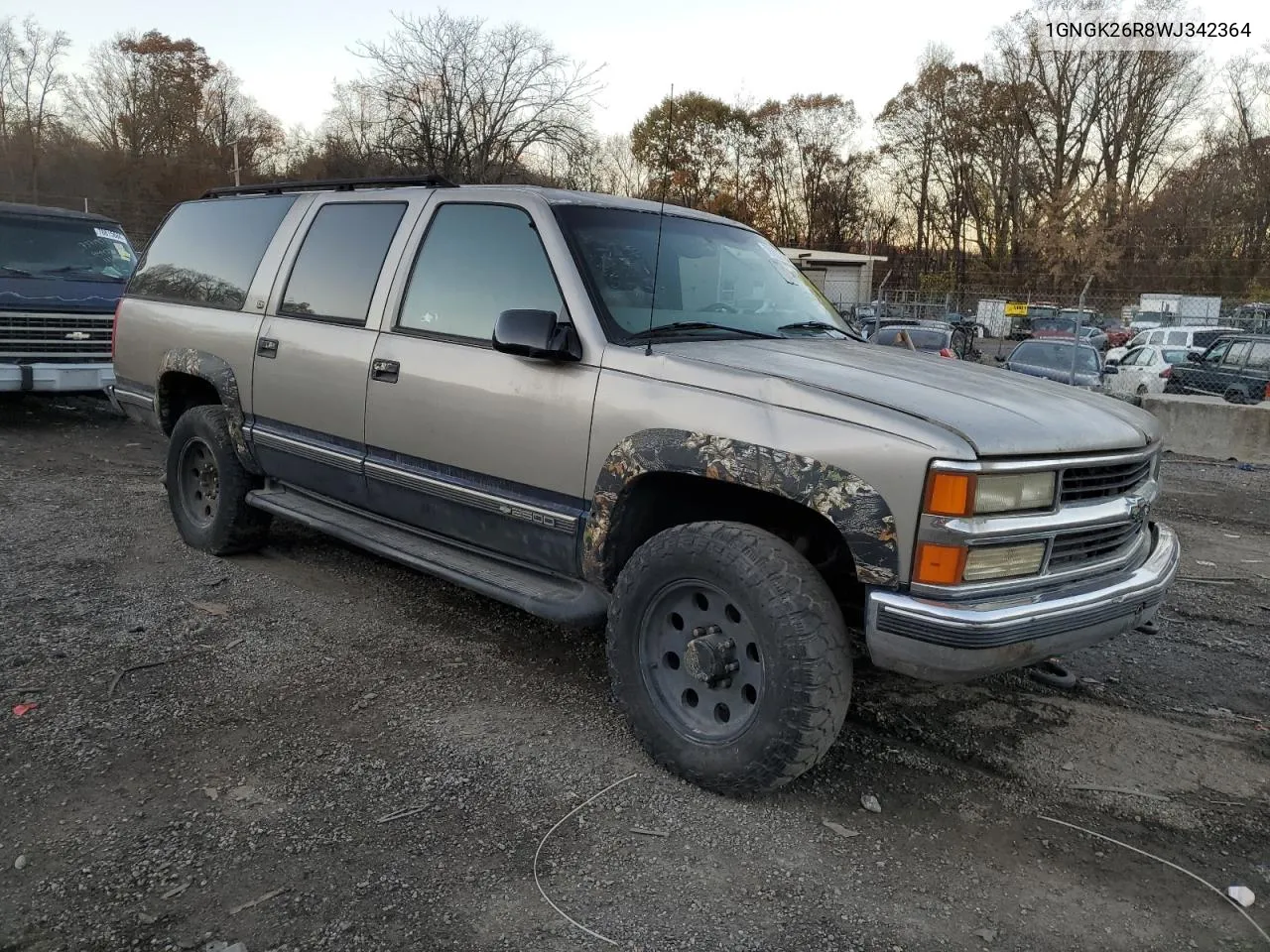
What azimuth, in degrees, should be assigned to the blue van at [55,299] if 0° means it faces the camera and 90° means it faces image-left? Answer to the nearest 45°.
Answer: approximately 0°

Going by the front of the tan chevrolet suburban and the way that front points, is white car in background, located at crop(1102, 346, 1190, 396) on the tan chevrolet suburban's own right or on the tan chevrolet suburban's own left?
on the tan chevrolet suburban's own left

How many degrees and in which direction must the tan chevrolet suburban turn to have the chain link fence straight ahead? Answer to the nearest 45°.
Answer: approximately 90° to its left

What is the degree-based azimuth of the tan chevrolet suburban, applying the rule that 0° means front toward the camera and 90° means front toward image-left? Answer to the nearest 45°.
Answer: approximately 315°

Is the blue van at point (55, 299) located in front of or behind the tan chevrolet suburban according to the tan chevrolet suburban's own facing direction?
behind

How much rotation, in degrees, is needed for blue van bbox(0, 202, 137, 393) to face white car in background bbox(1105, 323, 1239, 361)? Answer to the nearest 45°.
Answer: approximately 90° to its left
